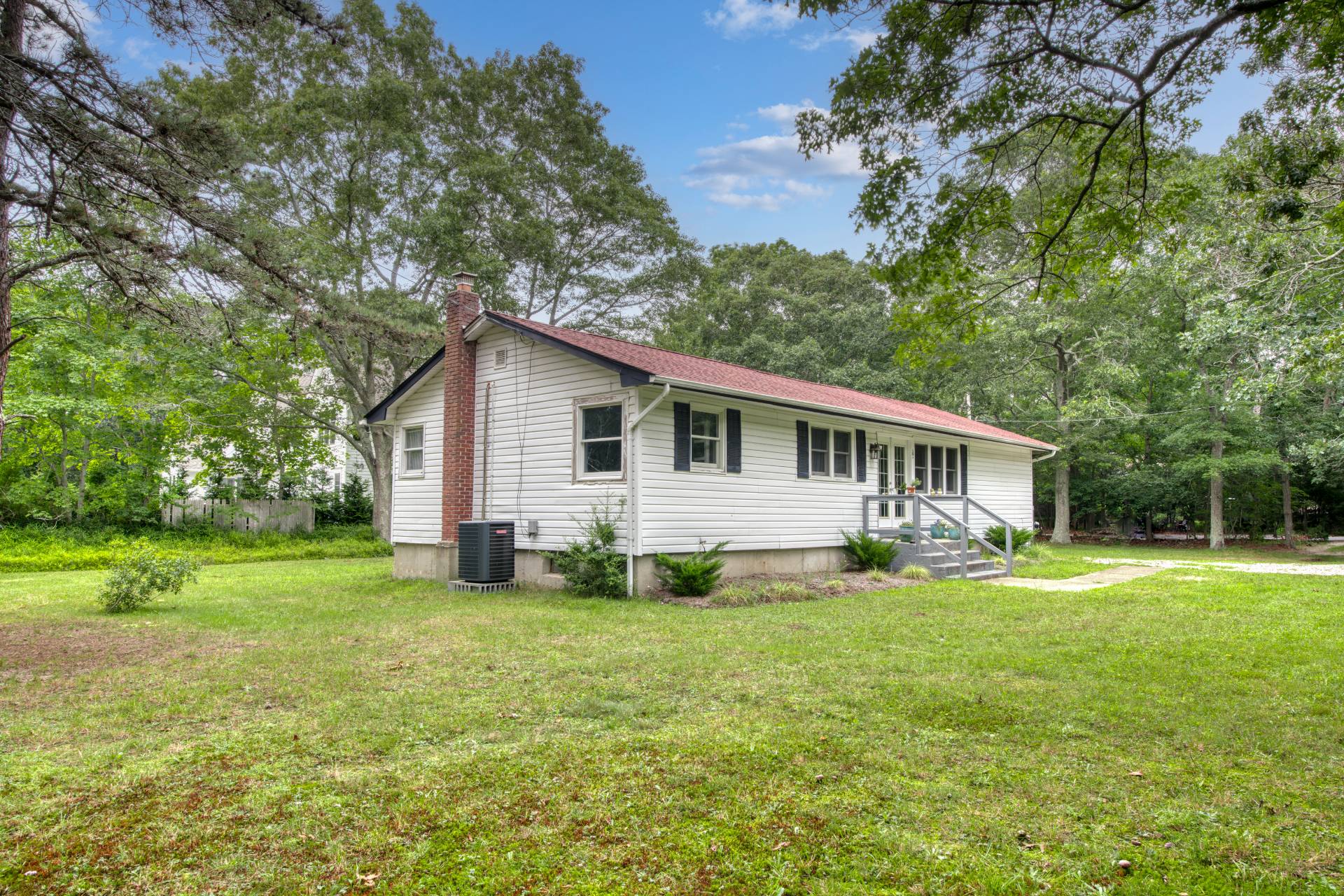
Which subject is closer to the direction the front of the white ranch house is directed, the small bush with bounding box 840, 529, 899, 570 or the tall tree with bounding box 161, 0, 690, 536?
the small bush

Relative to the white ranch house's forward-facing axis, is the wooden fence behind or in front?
behind

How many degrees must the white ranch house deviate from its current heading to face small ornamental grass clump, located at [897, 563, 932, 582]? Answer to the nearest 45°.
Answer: approximately 45° to its left

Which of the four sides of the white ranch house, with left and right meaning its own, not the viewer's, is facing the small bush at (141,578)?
right

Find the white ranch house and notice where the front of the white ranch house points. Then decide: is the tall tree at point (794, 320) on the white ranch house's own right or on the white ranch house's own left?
on the white ranch house's own left

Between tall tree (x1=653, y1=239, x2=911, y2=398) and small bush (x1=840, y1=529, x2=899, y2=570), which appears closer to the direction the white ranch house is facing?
the small bush

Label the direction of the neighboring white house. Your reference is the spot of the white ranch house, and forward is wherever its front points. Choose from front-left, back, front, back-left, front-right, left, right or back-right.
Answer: back

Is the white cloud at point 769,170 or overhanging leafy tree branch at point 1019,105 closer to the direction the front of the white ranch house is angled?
the overhanging leafy tree branch

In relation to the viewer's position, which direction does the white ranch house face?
facing the viewer and to the right of the viewer
